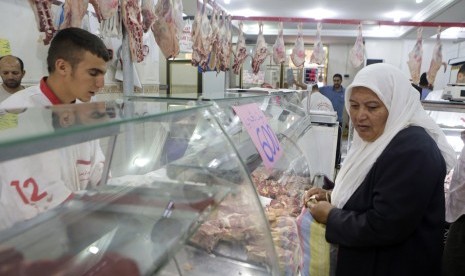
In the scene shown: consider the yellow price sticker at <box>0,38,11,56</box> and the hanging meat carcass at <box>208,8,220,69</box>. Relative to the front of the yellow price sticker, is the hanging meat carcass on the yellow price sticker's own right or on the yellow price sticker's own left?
on the yellow price sticker's own left

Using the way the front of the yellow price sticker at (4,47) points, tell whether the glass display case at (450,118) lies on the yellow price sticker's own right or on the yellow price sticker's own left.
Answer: on the yellow price sticker's own left

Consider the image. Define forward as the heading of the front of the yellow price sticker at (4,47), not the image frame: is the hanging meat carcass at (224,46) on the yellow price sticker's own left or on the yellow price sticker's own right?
on the yellow price sticker's own left

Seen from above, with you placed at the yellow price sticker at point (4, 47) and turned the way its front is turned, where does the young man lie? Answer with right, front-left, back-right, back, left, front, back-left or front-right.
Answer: front

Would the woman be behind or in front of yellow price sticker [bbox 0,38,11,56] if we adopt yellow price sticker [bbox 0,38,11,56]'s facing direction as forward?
in front

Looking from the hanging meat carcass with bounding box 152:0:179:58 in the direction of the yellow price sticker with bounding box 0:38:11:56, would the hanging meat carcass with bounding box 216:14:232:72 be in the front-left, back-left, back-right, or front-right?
back-right

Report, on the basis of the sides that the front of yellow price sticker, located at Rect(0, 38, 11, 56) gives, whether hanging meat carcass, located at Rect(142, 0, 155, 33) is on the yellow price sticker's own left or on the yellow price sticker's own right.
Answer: on the yellow price sticker's own left

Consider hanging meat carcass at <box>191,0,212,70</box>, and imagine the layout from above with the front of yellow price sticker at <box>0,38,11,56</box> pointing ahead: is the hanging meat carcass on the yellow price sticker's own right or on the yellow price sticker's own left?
on the yellow price sticker's own left

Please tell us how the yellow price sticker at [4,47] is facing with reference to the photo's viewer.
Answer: facing the viewer

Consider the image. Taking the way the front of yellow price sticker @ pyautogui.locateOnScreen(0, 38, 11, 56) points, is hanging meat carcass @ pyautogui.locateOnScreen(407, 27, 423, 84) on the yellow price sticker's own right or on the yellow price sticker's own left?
on the yellow price sticker's own left

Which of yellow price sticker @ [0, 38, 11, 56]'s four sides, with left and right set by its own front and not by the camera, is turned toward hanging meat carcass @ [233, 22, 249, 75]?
left

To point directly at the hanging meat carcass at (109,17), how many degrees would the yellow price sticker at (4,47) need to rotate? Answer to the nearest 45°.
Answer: approximately 45° to its left

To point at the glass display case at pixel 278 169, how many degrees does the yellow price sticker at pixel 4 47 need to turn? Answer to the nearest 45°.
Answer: approximately 45° to its left

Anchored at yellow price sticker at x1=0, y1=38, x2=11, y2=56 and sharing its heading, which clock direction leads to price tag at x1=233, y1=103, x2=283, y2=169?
The price tag is roughly at 11 o'clock from the yellow price sticker.

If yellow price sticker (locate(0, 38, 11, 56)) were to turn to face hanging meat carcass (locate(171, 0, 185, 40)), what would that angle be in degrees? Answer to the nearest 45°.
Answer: approximately 45° to its left
